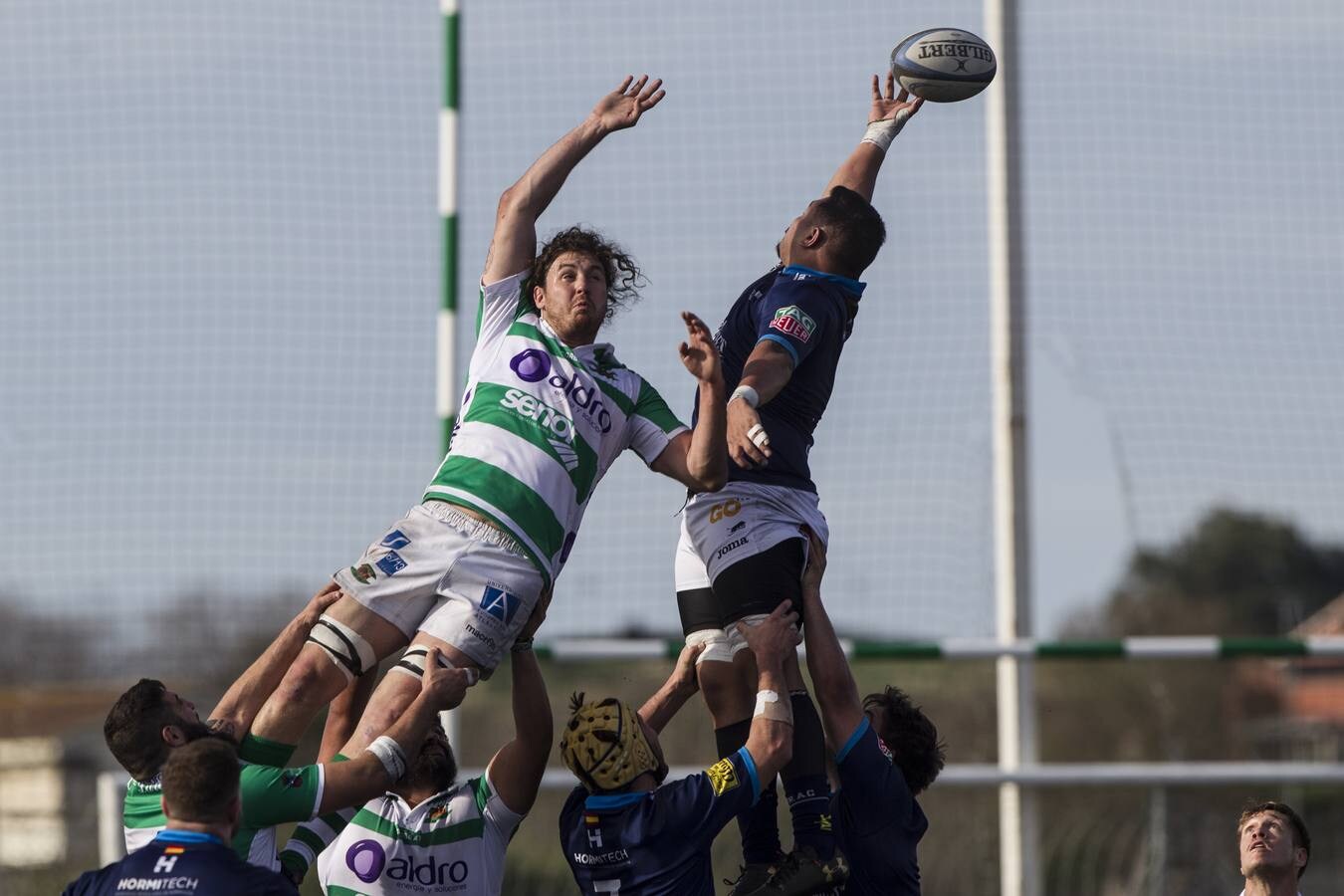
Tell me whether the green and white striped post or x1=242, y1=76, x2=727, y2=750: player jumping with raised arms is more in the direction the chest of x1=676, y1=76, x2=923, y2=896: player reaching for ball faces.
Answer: the player jumping with raised arms

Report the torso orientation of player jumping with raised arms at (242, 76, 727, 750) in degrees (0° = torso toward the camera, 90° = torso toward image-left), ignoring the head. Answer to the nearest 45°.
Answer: approximately 0°

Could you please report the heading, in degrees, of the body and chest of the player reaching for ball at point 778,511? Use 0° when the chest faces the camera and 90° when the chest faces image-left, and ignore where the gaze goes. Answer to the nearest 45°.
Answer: approximately 90°

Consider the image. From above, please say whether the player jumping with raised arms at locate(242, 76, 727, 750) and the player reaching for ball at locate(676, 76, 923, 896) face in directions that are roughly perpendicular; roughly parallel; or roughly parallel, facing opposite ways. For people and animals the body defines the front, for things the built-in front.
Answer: roughly perpendicular

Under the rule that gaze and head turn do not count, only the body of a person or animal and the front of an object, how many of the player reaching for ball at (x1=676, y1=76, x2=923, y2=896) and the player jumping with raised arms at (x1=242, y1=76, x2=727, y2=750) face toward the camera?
1

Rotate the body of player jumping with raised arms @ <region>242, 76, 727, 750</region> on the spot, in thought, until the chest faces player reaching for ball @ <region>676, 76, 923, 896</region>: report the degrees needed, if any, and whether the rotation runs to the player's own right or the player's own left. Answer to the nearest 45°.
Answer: approximately 90° to the player's own left

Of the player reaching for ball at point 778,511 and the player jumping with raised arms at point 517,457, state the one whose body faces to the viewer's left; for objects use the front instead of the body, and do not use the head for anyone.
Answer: the player reaching for ball
